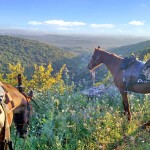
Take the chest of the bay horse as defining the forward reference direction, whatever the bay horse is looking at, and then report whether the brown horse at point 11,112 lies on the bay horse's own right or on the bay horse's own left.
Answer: on the bay horse's own left

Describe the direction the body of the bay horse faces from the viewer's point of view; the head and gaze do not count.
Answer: to the viewer's left
